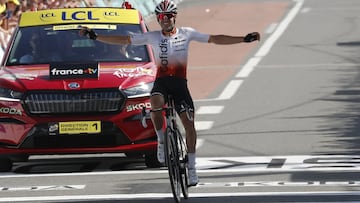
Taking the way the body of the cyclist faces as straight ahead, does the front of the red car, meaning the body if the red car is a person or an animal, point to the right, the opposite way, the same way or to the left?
the same way

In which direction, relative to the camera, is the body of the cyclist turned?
toward the camera

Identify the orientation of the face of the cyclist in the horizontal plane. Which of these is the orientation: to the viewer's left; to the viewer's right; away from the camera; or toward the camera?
toward the camera

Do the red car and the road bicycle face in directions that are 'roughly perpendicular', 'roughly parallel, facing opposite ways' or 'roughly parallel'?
roughly parallel

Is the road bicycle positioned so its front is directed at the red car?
no

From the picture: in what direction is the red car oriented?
toward the camera
